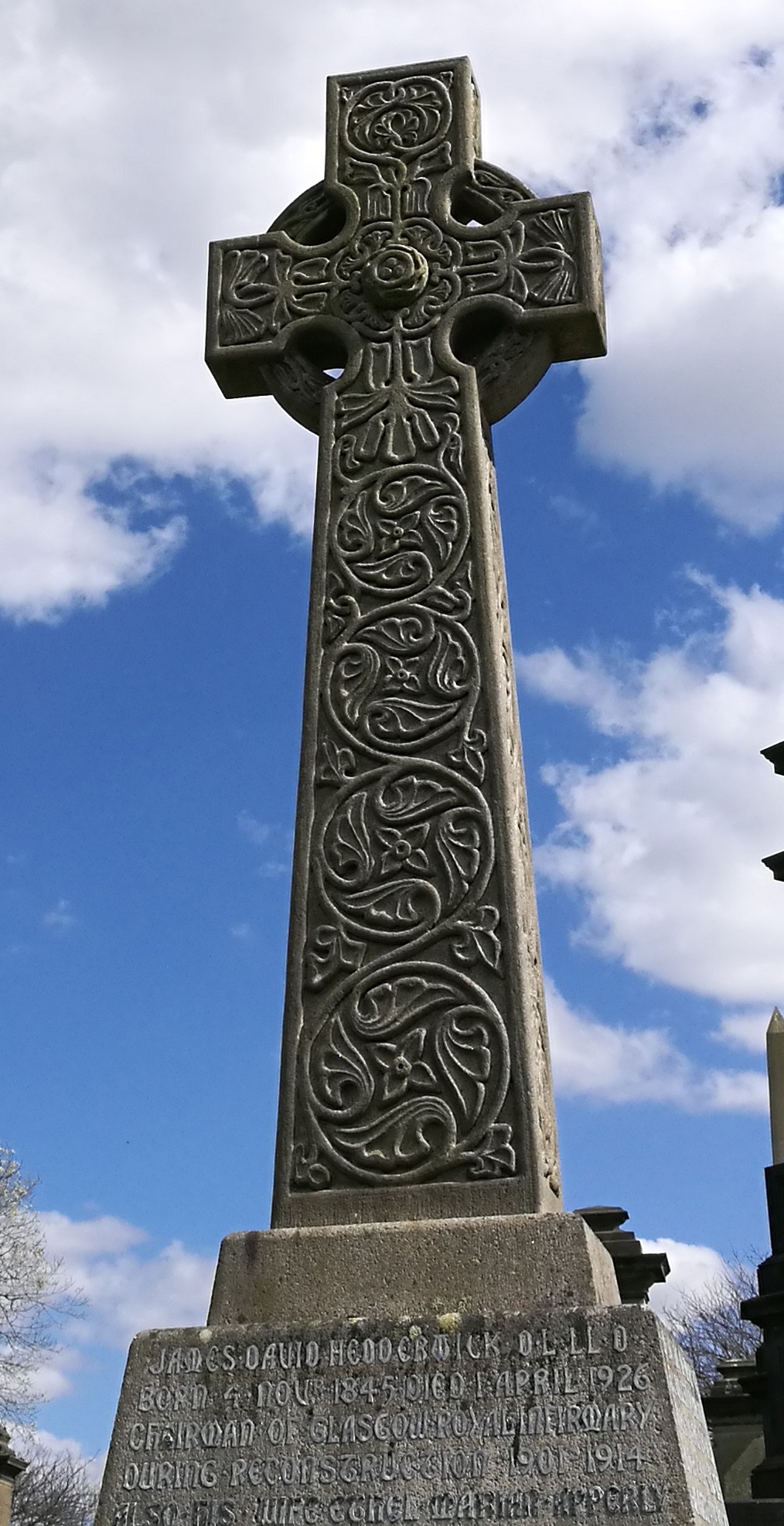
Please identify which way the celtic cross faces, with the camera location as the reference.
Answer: facing the viewer
